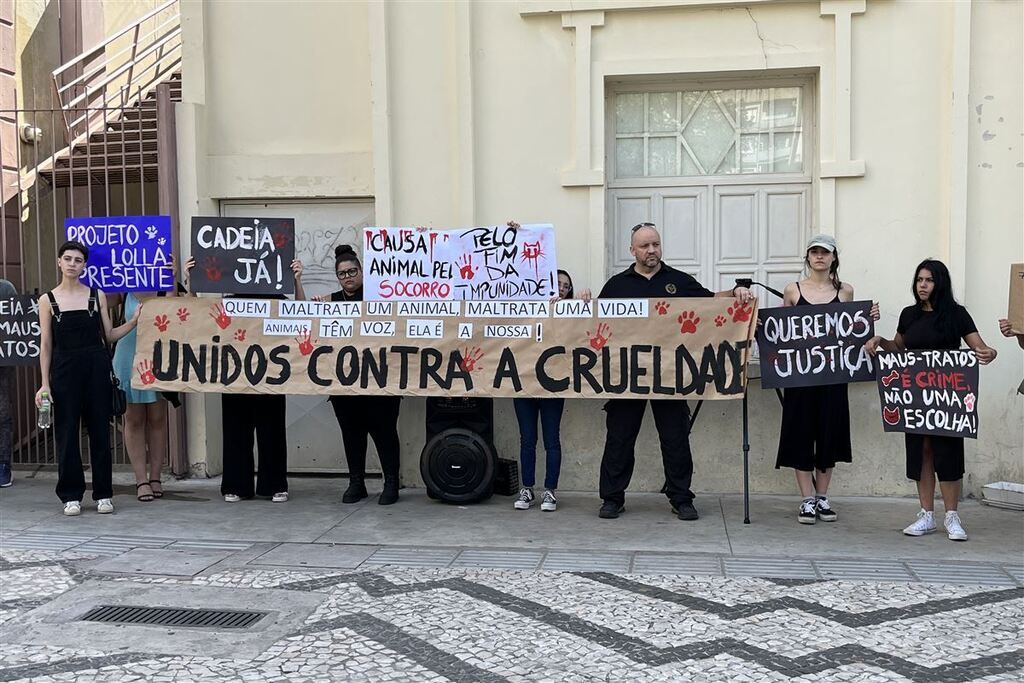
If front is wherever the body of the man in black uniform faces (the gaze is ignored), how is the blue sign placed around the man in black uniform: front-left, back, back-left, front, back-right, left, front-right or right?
right

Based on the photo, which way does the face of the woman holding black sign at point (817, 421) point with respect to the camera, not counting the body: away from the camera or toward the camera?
toward the camera

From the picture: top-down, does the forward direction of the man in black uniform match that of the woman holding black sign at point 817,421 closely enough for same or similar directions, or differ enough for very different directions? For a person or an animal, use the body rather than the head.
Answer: same or similar directions

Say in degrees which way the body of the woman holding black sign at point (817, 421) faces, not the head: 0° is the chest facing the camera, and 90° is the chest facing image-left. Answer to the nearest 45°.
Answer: approximately 0°

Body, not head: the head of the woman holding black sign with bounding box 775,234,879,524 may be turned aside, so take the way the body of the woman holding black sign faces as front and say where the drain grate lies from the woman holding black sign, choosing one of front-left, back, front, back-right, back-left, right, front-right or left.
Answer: front-right

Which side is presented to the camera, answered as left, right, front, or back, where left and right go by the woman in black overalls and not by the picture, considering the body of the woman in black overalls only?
front

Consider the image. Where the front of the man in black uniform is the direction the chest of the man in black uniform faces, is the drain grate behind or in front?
in front

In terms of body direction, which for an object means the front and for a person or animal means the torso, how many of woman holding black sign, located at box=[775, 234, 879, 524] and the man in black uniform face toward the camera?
2

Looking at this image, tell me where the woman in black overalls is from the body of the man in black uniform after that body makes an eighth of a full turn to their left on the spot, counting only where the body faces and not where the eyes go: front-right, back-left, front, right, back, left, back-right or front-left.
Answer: back-right

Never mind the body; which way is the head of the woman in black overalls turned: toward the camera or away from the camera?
toward the camera

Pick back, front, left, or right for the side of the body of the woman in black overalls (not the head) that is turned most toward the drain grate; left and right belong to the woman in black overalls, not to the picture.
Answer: front

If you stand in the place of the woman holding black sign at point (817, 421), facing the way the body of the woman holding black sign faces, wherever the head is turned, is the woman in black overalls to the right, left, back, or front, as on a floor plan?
right
